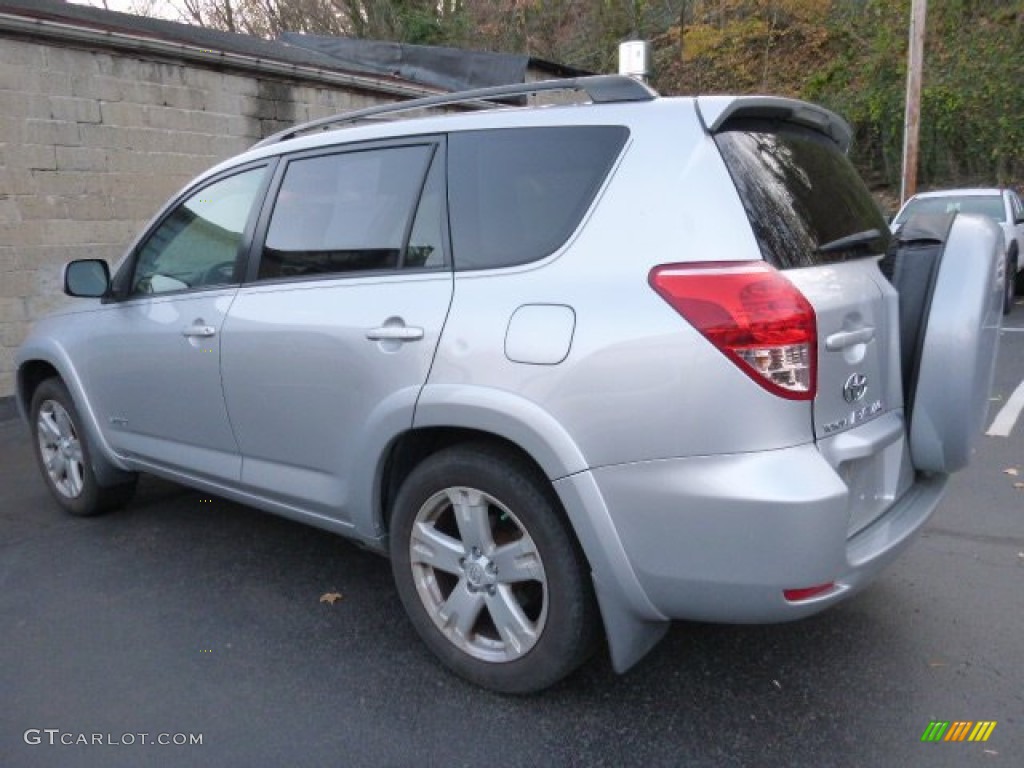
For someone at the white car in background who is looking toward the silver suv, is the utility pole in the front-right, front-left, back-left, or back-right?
back-right

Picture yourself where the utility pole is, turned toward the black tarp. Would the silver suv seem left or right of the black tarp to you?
left

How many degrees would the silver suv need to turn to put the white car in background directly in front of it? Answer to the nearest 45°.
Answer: approximately 90° to its right

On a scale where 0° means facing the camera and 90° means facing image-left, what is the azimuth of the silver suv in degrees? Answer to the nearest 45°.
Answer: approximately 135°

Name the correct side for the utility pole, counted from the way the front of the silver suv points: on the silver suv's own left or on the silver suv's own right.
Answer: on the silver suv's own right

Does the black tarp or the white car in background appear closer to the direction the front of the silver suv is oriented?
the black tarp

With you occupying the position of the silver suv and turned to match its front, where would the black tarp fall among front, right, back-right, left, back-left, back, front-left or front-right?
front-right
